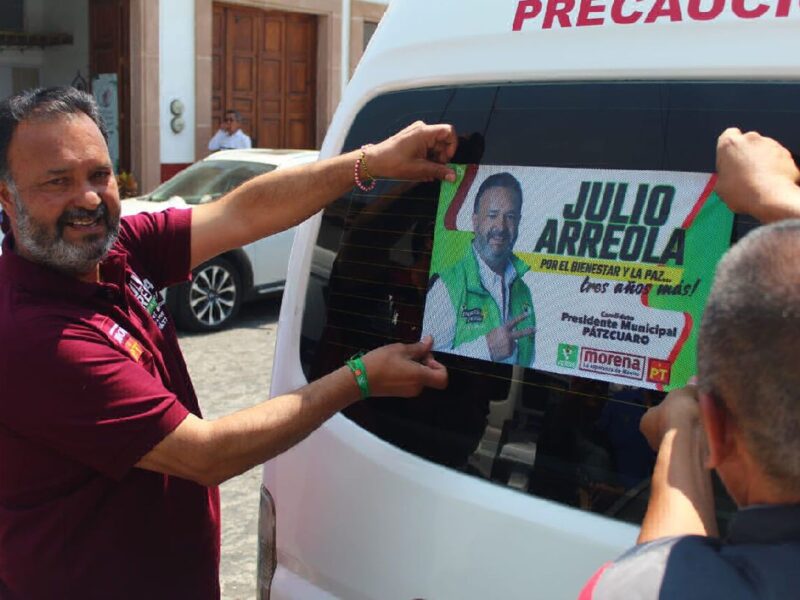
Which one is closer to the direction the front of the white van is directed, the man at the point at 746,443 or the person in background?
the person in background

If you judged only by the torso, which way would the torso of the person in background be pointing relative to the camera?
toward the camera

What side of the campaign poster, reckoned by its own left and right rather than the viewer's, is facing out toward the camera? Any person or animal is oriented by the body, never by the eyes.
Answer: front

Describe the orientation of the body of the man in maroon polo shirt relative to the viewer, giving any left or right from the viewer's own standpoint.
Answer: facing the viewer and to the right of the viewer

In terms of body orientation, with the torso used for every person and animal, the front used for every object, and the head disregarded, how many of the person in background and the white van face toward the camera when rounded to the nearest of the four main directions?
1

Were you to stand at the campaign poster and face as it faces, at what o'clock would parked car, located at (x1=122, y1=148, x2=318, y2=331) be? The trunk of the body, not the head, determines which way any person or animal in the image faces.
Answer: The parked car is roughly at 5 o'clock from the campaign poster.

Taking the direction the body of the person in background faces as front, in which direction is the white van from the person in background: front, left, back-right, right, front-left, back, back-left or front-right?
front

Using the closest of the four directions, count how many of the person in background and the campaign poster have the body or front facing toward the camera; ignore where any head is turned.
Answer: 2

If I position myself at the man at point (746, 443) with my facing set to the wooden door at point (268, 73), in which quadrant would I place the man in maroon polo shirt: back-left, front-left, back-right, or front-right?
front-left

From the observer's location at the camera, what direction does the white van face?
facing away from the viewer and to the right of the viewer

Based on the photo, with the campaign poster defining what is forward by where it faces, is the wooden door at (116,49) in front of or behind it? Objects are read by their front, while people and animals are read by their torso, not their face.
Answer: behind

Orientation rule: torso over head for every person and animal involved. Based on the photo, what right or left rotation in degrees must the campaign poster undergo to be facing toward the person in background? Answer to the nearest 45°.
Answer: approximately 135° to its right

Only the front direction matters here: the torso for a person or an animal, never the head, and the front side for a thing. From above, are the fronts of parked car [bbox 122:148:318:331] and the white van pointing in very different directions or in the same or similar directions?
very different directions
